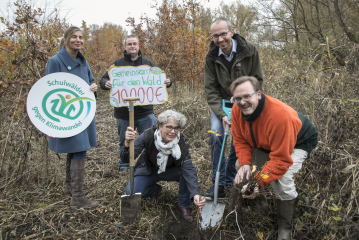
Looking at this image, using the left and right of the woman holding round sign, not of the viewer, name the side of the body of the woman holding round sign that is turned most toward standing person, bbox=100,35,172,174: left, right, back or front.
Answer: left

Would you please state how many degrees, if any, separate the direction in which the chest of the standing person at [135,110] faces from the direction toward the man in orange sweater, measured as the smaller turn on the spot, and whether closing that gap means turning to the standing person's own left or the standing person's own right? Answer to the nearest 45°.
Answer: approximately 45° to the standing person's own left

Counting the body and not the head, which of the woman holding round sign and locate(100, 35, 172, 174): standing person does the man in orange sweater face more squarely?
the woman holding round sign

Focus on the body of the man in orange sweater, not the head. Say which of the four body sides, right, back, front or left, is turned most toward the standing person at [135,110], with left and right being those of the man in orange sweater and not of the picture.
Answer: right

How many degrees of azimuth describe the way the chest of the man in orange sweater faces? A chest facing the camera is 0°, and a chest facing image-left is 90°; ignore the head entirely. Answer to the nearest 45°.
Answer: approximately 45°

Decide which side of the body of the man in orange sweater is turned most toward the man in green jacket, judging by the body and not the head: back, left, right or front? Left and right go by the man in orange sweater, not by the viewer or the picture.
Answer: right

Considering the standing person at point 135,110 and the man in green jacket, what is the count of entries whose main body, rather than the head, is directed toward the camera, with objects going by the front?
2

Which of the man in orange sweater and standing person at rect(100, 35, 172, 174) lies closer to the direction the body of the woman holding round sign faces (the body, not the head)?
the man in orange sweater
